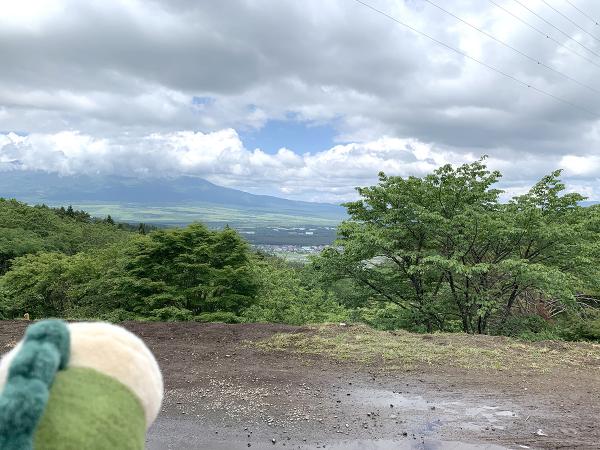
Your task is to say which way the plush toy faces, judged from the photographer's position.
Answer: facing away from the viewer and to the right of the viewer

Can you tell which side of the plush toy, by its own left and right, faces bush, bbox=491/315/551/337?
front

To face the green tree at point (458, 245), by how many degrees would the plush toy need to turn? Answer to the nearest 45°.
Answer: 0° — it already faces it
